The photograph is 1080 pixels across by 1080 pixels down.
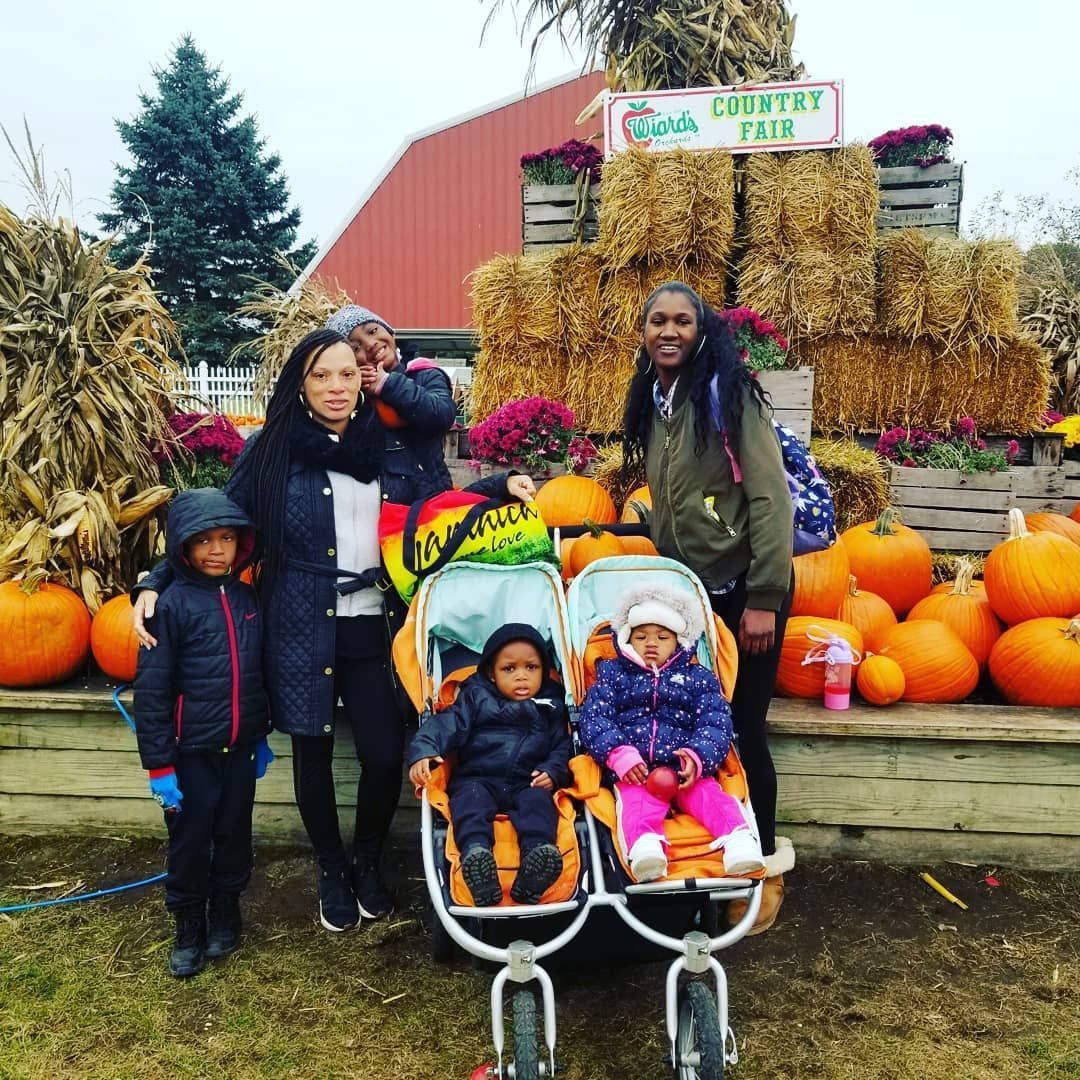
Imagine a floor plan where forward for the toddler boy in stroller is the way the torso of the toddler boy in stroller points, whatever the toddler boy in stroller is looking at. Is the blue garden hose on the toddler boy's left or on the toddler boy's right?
on the toddler boy's right

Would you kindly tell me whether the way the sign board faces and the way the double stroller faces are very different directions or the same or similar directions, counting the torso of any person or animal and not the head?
same or similar directions

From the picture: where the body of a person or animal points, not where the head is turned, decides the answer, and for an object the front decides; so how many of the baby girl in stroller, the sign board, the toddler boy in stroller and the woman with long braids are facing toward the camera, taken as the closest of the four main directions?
4

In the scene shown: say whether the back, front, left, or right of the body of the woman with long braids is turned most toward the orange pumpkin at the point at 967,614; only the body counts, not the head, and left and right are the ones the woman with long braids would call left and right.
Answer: left

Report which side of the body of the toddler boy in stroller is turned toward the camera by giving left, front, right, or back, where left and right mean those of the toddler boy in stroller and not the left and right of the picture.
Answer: front

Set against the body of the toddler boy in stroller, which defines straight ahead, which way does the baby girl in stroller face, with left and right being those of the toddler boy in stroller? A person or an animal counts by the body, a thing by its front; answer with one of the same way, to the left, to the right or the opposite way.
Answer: the same way

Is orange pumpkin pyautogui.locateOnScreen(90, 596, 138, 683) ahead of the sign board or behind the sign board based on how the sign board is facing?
ahead

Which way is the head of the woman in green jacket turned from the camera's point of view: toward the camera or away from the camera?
toward the camera

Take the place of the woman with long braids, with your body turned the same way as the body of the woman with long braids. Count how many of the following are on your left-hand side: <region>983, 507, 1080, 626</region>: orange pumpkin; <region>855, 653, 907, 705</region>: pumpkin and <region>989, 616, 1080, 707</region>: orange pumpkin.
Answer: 3

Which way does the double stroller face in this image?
toward the camera

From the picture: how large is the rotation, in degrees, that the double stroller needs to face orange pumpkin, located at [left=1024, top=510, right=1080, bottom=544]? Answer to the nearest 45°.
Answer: approximately 135° to its left

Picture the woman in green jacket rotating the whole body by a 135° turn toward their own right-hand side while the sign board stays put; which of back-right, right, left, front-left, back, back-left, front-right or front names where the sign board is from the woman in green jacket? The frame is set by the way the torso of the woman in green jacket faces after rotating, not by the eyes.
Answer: front

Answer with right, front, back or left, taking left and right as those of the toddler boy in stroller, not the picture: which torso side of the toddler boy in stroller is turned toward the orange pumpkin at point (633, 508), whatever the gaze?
back

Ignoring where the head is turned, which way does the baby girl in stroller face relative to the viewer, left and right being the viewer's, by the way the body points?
facing the viewer

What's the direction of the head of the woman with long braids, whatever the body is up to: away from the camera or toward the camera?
toward the camera
